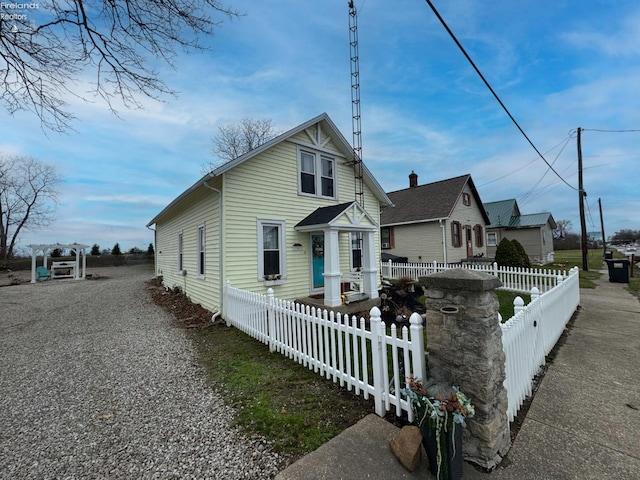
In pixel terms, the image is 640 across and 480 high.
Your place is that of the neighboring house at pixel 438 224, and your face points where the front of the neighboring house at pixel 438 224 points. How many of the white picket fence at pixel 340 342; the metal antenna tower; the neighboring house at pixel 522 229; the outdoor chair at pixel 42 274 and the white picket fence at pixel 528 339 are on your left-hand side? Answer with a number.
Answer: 1

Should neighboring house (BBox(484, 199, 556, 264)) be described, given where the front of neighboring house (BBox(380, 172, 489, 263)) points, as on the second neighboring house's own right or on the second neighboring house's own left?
on the second neighboring house's own left

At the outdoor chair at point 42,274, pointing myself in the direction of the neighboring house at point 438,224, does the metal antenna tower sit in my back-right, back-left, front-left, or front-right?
front-right

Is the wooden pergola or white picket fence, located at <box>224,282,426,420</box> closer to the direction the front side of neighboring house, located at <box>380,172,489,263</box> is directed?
the white picket fence

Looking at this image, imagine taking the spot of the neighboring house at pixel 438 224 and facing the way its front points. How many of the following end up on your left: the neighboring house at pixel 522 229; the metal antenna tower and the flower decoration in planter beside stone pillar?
1

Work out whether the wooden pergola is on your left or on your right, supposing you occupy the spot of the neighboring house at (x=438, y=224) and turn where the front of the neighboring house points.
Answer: on your right

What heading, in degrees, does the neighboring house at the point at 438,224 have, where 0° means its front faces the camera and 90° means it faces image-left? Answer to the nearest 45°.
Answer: approximately 315°

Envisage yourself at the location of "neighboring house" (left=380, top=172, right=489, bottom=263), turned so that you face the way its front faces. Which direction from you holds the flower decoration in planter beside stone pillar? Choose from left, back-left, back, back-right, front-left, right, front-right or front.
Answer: front-right

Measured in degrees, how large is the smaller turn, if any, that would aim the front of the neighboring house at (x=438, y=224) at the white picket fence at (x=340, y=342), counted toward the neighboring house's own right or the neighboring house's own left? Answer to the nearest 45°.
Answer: approximately 45° to the neighboring house's own right

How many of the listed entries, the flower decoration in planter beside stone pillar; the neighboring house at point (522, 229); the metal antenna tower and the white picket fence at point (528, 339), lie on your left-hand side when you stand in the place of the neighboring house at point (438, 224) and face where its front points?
1

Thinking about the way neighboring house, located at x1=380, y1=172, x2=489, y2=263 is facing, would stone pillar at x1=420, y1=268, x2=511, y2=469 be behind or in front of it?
in front

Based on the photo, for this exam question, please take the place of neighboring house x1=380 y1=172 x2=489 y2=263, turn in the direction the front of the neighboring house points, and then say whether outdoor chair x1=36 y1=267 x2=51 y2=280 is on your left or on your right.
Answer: on your right

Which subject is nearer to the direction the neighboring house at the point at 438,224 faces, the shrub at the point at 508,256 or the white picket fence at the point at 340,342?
the shrub

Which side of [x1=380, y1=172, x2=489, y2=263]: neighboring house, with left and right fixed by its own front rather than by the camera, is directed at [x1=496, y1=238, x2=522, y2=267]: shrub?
front

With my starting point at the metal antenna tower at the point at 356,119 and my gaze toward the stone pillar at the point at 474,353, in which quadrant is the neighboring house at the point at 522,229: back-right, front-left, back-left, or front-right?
back-left

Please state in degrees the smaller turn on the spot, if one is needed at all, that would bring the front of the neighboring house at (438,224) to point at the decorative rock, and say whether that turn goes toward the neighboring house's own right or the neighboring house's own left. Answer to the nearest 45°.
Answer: approximately 45° to the neighboring house's own right

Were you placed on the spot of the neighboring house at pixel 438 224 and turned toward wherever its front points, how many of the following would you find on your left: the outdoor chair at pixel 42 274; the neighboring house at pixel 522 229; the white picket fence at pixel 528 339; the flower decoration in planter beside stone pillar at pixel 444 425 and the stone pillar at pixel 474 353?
1
